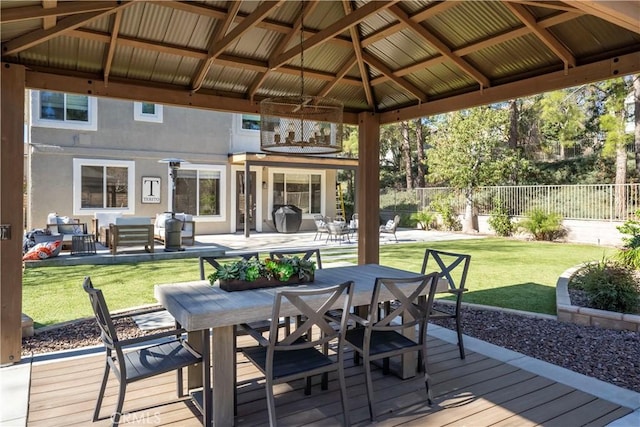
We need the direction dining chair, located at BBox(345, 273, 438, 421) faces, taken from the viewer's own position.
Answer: facing away from the viewer and to the left of the viewer

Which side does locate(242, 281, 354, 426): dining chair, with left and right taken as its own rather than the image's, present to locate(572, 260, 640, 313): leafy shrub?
right

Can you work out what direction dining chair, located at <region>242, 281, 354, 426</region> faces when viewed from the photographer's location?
facing away from the viewer and to the left of the viewer

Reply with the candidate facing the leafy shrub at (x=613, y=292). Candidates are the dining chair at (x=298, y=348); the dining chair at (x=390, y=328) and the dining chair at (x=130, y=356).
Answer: the dining chair at (x=130, y=356)

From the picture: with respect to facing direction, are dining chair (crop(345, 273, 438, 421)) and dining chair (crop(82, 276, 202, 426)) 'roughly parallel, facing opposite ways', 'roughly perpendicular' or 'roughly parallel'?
roughly perpendicular

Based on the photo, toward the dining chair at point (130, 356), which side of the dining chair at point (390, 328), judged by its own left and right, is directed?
left

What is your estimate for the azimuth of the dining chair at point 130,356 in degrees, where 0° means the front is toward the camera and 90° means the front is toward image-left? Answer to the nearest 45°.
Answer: approximately 270°

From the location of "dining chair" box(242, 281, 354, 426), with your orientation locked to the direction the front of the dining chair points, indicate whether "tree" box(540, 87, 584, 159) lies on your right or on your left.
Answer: on your right

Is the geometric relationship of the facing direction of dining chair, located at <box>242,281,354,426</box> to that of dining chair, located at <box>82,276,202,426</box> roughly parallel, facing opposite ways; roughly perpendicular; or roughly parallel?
roughly perpendicular
